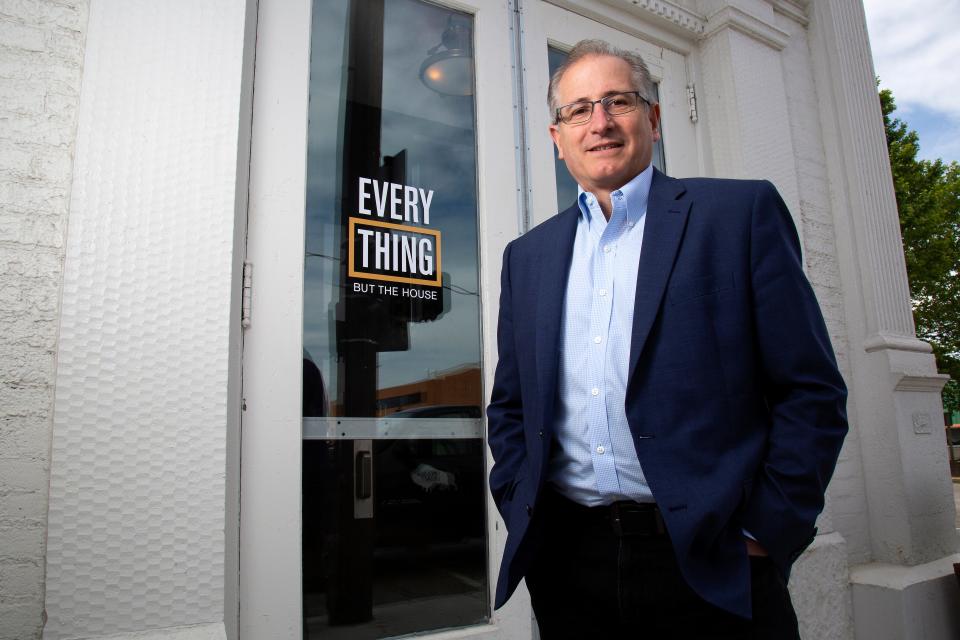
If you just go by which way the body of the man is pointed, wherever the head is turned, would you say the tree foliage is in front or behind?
behind

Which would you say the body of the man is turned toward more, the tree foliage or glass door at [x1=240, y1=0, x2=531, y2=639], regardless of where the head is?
the glass door

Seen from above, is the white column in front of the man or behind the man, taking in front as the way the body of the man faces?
behind

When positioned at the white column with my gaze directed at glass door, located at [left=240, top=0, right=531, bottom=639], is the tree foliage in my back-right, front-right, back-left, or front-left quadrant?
back-right

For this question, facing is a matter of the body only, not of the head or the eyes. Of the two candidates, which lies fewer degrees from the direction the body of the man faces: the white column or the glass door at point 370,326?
the glass door

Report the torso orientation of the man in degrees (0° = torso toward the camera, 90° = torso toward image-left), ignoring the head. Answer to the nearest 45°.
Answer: approximately 45°

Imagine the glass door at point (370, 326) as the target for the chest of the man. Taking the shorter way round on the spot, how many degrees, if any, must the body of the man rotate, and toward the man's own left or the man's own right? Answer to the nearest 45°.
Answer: approximately 90° to the man's own right
